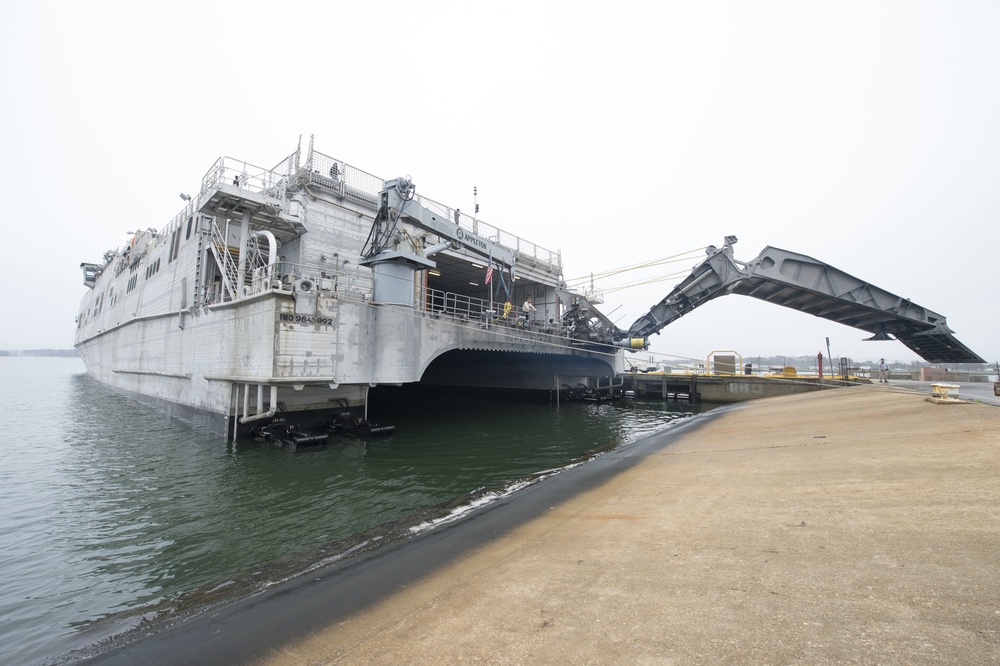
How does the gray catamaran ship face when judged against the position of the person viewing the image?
facing away from the viewer and to the left of the viewer
